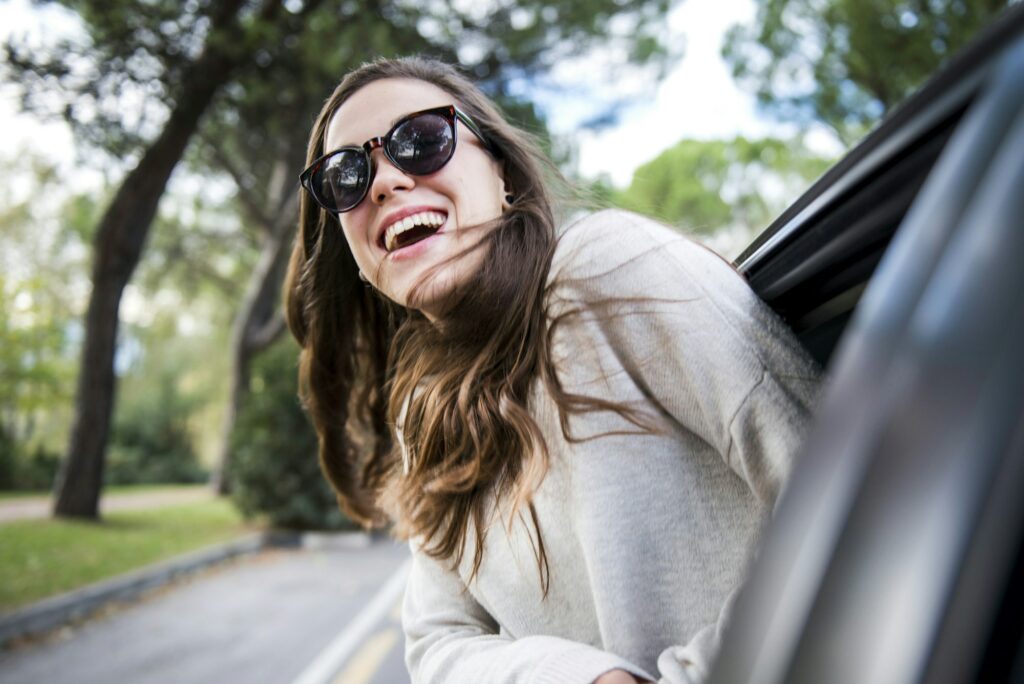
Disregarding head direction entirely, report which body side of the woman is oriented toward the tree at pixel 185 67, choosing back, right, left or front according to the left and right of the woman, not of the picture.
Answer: right

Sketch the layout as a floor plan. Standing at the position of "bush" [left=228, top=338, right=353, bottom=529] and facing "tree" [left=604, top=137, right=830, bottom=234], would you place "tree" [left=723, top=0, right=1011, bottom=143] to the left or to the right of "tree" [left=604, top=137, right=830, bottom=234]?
right

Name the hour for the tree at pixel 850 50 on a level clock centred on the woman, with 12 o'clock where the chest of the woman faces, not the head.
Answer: The tree is roughly at 5 o'clock from the woman.

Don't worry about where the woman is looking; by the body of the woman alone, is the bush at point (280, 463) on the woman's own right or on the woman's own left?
on the woman's own right

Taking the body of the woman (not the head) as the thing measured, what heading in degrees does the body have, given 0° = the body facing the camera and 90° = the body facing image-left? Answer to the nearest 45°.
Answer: approximately 45°

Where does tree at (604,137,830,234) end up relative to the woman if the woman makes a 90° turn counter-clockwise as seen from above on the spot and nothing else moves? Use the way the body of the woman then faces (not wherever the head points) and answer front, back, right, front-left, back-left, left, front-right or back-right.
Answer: back-left

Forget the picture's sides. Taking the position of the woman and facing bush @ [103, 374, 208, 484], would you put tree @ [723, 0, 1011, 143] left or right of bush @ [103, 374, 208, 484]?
right

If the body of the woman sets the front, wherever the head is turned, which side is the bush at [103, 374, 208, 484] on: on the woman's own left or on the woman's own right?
on the woman's own right
